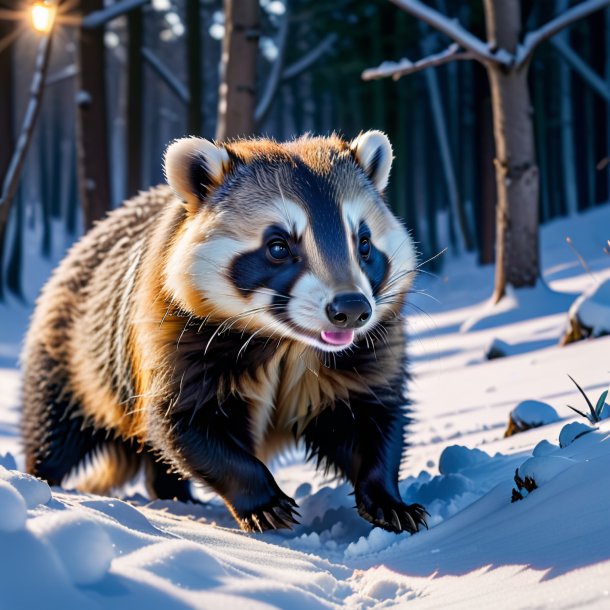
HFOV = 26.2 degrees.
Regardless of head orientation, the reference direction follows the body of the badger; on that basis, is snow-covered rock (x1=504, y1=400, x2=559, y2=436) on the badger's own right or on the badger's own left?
on the badger's own left

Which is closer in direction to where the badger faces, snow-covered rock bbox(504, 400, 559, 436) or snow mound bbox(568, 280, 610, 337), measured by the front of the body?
the snow-covered rock

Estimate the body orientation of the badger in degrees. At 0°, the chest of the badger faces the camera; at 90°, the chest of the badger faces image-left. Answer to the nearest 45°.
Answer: approximately 315°

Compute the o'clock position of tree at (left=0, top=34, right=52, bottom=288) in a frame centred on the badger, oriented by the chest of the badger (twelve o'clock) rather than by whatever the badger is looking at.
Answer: The tree is roughly at 7 o'clock from the badger.

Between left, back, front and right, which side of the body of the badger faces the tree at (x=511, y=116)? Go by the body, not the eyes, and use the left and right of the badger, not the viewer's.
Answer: left

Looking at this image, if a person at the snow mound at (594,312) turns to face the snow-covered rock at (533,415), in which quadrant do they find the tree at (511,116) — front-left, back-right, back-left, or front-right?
back-right

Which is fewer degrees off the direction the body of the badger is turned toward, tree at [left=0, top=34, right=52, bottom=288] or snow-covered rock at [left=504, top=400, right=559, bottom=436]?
the snow-covered rock

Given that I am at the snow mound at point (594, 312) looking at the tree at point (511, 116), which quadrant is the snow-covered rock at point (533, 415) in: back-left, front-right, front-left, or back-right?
back-left

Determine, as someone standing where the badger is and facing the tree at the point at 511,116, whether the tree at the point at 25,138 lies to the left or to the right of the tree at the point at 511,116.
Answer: left

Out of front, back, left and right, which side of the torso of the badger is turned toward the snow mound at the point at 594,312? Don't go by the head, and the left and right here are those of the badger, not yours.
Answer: left
